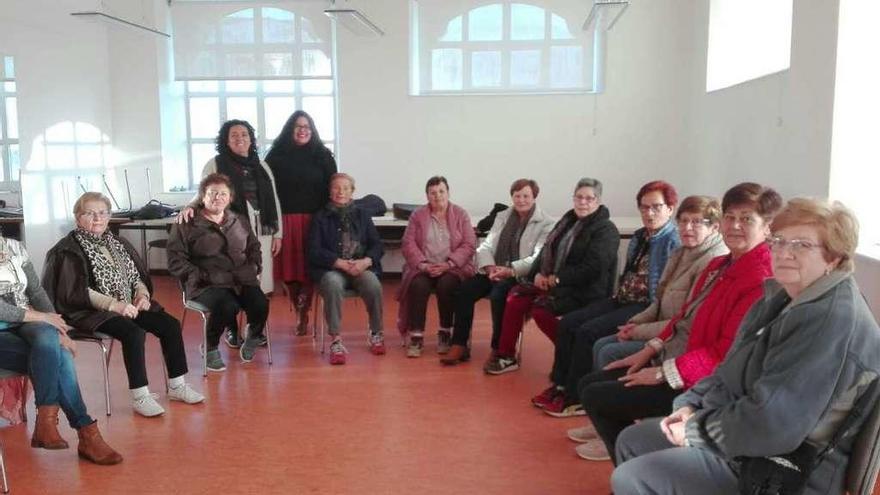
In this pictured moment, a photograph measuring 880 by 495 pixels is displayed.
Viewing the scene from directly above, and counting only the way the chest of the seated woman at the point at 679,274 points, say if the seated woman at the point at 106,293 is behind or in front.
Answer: in front

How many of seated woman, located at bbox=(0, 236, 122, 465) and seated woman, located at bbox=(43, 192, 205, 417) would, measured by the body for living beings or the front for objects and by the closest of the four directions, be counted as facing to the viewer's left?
0

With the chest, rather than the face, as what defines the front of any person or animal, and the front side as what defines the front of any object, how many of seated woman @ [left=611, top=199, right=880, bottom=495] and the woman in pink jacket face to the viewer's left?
1

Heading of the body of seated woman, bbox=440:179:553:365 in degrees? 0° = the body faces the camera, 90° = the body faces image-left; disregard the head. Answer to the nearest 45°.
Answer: approximately 45°

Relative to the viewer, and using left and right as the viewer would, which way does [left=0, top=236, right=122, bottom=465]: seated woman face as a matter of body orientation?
facing the viewer and to the right of the viewer

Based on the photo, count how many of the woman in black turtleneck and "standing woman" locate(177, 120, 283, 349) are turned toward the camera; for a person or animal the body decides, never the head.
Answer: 2

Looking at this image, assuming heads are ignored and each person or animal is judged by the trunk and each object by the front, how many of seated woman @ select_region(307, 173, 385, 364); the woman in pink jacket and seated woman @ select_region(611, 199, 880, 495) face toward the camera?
2

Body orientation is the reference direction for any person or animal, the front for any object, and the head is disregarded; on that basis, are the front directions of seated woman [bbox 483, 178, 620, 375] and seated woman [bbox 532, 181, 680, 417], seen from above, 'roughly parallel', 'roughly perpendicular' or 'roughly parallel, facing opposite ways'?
roughly parallel

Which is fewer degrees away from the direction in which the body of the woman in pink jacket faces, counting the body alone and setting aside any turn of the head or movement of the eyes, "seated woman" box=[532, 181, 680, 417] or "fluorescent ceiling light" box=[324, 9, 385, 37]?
the seated woman

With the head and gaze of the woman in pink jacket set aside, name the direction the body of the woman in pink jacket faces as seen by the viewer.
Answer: toward the camera

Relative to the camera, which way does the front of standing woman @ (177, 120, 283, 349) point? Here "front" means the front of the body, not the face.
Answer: toward the camera

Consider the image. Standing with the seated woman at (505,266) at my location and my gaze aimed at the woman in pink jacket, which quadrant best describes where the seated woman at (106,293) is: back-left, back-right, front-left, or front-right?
front-left

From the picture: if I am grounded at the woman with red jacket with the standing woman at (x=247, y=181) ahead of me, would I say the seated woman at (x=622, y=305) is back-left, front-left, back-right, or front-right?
front-right

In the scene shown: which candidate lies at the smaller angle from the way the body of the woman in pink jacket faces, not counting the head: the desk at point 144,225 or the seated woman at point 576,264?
the seated woman

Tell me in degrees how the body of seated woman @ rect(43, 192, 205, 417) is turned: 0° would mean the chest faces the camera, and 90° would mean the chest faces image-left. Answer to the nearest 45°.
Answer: approximately 315°

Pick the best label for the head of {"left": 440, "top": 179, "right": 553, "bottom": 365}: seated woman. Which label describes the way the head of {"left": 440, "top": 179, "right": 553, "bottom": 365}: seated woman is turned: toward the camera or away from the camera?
toward the camera

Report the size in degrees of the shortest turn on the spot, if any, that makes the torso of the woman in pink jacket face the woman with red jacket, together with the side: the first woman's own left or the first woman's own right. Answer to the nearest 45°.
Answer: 0° — they already face them

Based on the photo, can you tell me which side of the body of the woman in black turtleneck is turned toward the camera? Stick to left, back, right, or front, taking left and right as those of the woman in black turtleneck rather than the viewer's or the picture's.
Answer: front

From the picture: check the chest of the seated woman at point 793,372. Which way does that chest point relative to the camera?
to the viewer's left

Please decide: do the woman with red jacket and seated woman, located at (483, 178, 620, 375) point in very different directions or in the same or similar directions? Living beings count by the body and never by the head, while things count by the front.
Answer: same or similar directions

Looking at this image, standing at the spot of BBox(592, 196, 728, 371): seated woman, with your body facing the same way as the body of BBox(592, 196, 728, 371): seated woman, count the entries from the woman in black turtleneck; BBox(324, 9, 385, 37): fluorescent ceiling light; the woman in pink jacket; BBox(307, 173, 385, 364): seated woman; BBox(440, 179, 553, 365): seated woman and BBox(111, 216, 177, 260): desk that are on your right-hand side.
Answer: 6
